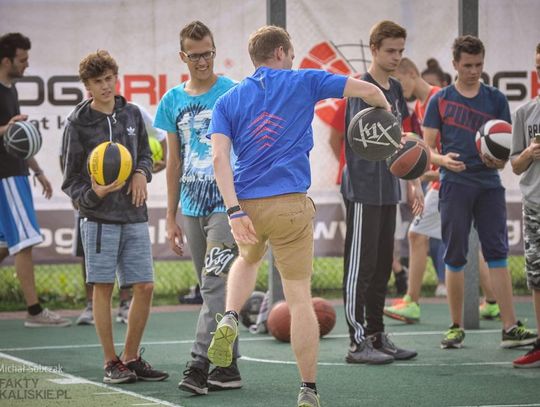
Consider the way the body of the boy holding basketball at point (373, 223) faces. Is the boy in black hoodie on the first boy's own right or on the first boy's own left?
on the first boy's own right

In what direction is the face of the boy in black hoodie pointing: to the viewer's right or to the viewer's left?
to the viewer's right

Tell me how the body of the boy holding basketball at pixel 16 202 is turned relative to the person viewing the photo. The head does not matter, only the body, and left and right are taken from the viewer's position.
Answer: facing to the right of the viewer

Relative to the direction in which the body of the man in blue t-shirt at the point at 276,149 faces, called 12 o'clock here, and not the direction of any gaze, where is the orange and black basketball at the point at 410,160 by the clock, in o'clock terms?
The orange and black basketball is roughly at 1 o'clock from the man in blue t-shirt.

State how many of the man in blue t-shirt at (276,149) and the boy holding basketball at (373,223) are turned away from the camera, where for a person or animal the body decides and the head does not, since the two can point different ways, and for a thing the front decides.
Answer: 1

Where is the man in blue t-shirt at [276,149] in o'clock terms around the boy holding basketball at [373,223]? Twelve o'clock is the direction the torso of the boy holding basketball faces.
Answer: The man in blue t-shirt is roughly at 2 o'clock from the boy holding basketball.

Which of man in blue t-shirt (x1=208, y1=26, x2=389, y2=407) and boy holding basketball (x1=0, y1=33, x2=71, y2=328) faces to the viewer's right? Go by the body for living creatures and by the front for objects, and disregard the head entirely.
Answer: the boy holding basketball

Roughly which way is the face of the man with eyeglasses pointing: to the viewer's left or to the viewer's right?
to the viewer's right

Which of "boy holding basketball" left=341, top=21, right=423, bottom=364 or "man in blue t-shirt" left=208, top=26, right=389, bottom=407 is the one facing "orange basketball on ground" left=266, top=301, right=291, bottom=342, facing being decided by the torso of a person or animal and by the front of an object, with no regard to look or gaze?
the man in blue t-shirt

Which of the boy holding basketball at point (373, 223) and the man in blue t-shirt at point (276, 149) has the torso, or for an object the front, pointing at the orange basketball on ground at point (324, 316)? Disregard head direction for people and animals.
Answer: the man in blue t-shirt

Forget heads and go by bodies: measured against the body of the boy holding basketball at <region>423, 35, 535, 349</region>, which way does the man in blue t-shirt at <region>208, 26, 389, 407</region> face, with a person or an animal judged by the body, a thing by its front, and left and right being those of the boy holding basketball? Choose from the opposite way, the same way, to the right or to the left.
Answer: the opposite way

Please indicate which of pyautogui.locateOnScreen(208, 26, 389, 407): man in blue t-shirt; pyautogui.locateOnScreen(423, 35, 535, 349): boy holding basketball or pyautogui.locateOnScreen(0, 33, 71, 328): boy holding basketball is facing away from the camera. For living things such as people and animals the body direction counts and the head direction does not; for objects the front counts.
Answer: the man in blue t-shirt

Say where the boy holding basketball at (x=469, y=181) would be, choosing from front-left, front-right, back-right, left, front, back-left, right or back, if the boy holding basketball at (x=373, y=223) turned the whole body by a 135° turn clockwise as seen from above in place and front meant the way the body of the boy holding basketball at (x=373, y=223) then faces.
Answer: back-right

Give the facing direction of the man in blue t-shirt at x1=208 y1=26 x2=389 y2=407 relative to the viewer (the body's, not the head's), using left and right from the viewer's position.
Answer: facing away from the viewer
